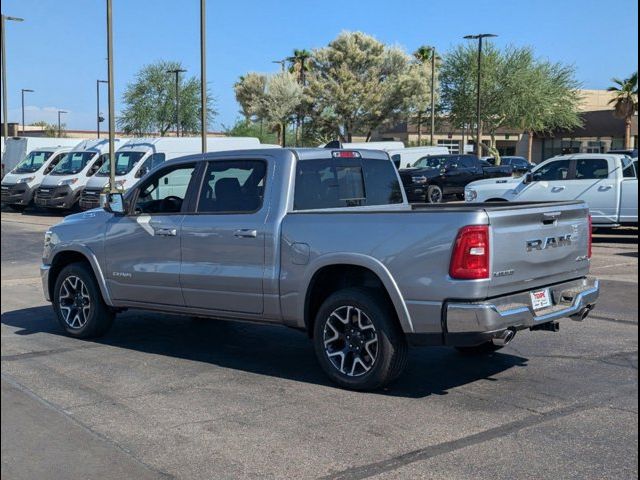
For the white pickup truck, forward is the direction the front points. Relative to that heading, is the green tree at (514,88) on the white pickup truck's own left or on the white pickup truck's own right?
on the white pickup truck's own right

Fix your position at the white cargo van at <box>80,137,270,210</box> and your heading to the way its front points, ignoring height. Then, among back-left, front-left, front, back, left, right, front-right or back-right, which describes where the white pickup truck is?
left

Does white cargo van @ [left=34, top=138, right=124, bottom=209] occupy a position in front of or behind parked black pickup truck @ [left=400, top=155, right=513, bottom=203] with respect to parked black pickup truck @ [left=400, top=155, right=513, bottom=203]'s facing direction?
in front

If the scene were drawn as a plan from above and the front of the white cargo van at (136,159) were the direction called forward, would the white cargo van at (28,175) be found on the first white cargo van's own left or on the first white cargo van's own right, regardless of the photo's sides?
on the first white cargo van's own right

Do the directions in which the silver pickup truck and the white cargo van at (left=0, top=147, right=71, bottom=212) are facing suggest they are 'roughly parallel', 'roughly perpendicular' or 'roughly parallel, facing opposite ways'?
roughly perpendicular

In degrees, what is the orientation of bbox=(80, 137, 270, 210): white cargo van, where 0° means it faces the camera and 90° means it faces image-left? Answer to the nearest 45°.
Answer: approximately 45°

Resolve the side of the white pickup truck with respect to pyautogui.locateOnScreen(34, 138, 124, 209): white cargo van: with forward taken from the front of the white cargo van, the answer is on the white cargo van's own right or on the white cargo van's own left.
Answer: on the white cargo van's own left

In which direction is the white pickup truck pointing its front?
to the viewer's left

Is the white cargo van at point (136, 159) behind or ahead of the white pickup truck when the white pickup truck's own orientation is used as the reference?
ahead

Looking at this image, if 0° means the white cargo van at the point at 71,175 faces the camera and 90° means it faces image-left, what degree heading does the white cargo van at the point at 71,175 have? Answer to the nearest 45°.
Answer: approximately 45°

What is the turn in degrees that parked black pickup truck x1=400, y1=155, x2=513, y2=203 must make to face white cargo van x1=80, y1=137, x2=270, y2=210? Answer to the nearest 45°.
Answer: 0° — it already faces it

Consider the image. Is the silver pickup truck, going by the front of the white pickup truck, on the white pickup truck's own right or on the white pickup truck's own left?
on the white pickup truck's own left
